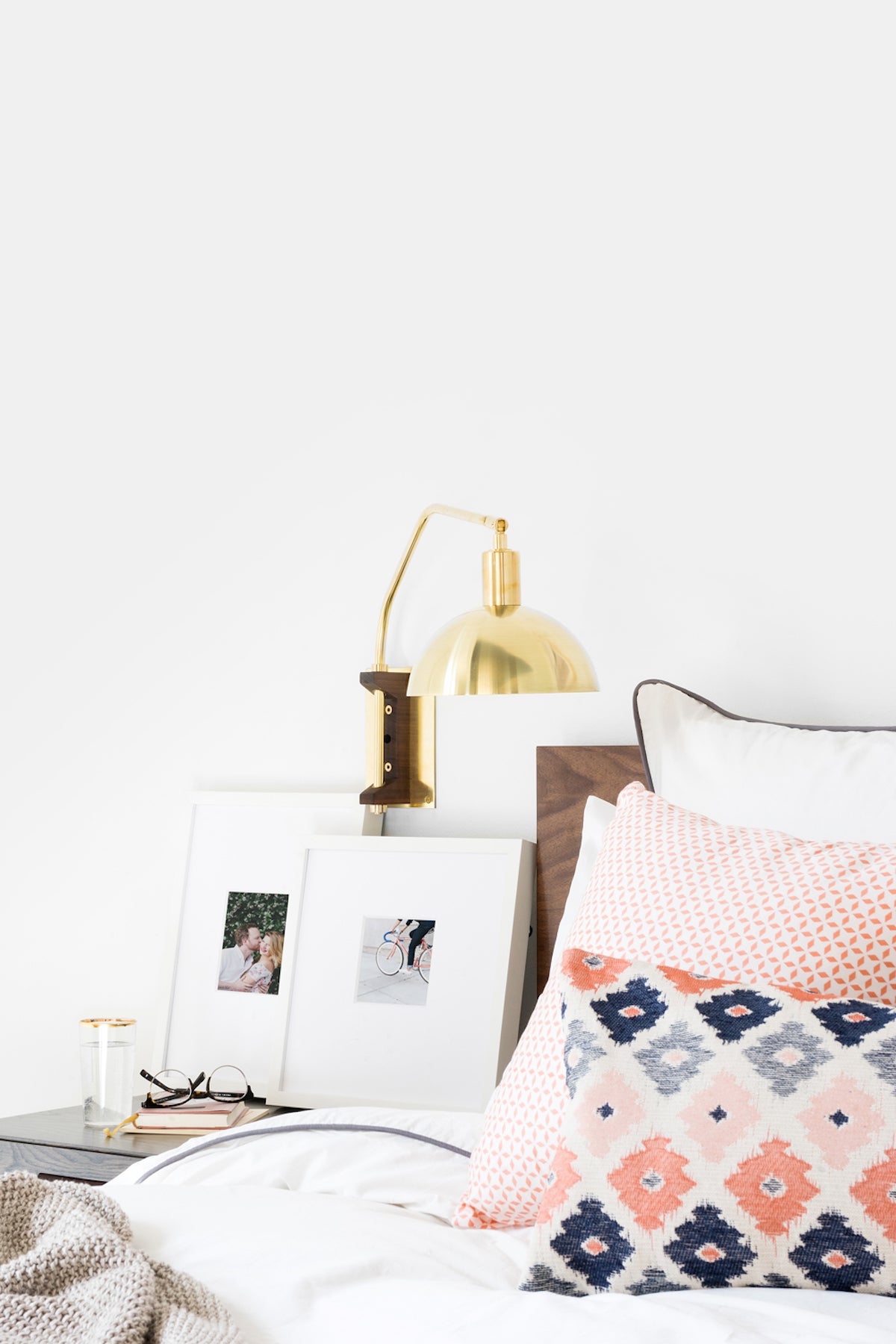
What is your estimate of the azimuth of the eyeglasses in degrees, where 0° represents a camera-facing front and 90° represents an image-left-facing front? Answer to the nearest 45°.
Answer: approximately 0°

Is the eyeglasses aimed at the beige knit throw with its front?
yes

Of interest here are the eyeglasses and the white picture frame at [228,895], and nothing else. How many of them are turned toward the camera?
2

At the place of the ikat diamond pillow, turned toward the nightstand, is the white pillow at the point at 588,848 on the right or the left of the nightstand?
right

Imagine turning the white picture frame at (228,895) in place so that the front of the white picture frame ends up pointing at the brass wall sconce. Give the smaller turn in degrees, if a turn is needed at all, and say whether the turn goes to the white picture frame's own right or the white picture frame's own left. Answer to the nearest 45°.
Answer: approximately 45° to the white picture frame's own left

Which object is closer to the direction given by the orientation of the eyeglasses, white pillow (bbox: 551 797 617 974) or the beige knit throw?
the beige knit throw
